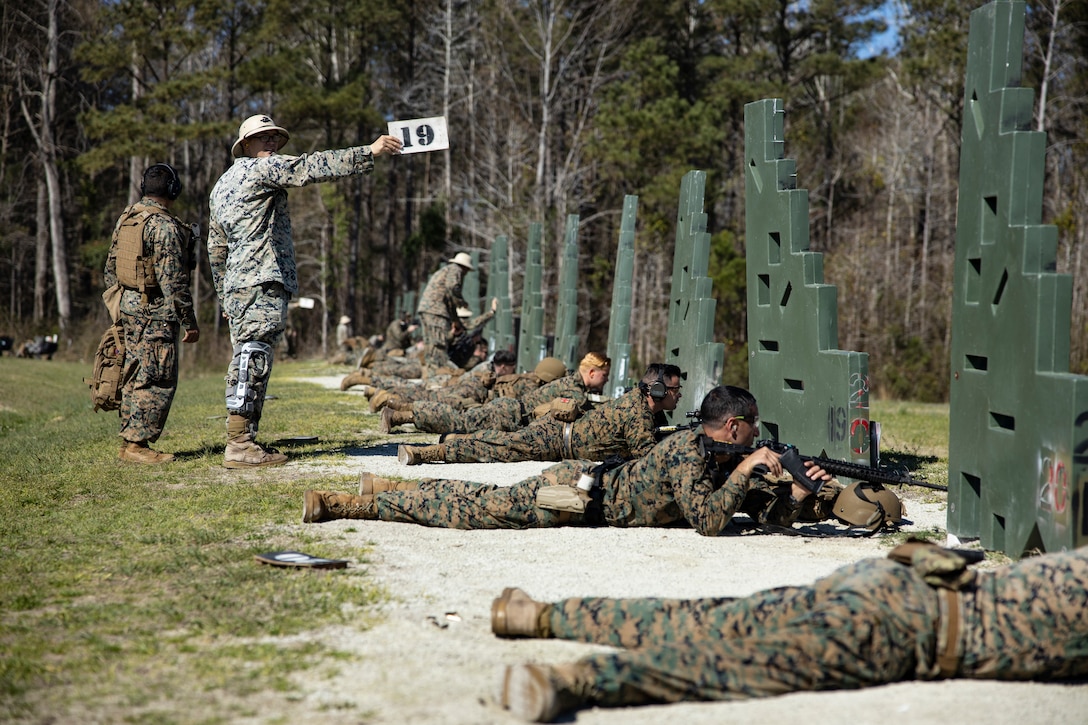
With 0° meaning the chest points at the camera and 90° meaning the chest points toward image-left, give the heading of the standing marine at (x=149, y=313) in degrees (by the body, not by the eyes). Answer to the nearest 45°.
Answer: approximately 225°

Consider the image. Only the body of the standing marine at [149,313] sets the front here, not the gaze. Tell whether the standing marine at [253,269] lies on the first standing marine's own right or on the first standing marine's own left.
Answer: on the first standing marine's own right
